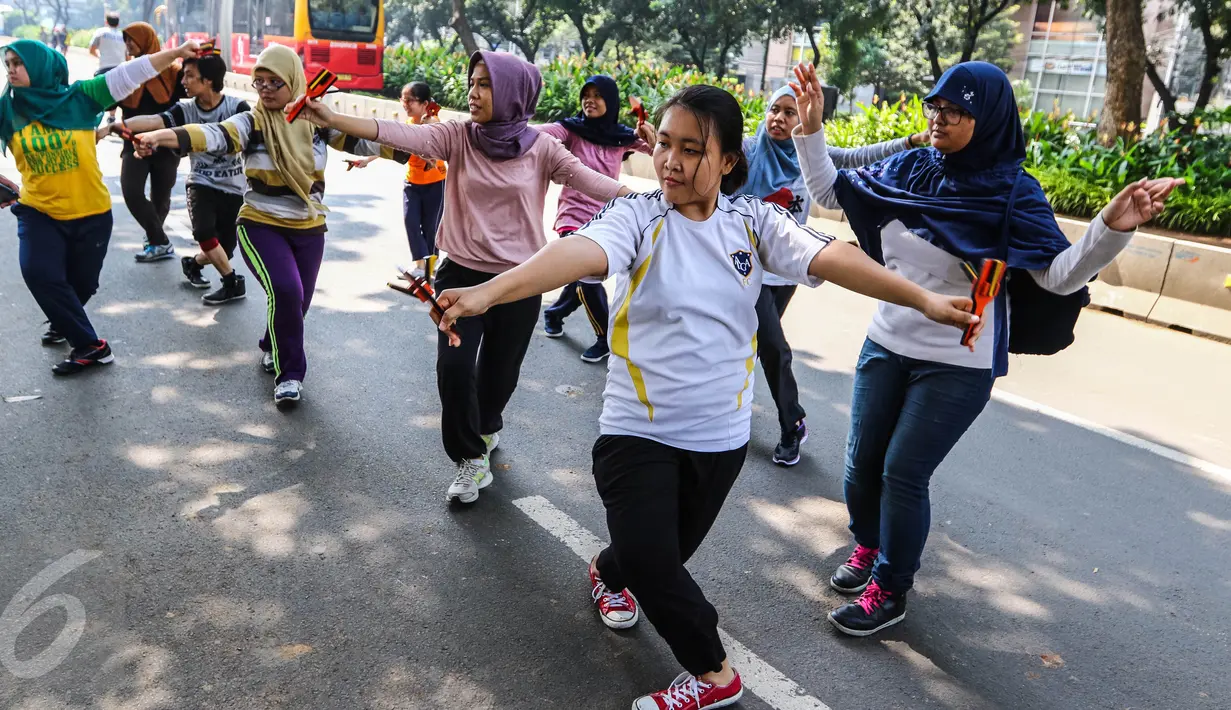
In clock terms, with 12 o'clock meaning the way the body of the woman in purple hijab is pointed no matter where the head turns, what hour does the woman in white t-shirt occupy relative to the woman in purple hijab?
The woman in white t-shirt is roughly at 10 o'clock from the woman in purple hijab.

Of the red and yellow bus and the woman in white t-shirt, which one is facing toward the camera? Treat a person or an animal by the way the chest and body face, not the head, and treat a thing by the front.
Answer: the woman in white t-shirt

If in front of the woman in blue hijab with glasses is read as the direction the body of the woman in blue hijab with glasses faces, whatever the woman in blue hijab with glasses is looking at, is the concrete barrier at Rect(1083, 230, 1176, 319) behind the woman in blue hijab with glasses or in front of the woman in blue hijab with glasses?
behind

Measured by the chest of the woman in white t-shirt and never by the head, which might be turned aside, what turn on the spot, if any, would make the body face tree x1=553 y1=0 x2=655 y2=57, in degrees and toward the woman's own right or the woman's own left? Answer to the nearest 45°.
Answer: approximately 180°

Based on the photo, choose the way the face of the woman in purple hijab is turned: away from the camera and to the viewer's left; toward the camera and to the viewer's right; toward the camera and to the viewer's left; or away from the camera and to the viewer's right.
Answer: toward the camera and to the viewer's left

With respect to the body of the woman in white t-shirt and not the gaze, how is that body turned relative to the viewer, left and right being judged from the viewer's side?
facing the viewer

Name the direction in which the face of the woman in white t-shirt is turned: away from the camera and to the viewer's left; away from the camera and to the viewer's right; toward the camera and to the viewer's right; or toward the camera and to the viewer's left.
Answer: toward the camera and to the viewer's left

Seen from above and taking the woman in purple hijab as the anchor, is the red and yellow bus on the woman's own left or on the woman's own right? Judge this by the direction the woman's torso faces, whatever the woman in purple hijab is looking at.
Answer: on the woman's own right

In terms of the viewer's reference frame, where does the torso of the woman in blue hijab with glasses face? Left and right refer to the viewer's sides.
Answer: facing the viewer and to the left of the viewer

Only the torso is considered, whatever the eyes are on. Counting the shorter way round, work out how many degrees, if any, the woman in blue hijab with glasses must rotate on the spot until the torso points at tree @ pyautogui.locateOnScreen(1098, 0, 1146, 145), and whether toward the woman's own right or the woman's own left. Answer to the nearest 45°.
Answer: approximately 135° to the woman's own right
